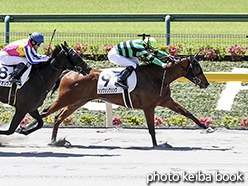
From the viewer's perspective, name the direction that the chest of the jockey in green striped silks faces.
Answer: to the viewer's right

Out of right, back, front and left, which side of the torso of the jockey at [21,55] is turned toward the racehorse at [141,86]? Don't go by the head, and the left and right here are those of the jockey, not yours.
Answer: front

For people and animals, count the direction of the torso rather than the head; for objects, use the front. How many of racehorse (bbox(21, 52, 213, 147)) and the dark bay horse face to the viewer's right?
2

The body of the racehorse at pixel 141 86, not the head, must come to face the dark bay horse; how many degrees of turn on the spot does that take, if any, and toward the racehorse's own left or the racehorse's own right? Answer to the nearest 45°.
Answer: approximately 180°

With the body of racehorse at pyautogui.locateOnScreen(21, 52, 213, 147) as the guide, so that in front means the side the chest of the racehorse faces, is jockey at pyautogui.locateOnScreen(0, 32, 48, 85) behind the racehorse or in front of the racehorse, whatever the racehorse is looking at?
behind

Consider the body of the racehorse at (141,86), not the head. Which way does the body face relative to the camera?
to the viewer's right

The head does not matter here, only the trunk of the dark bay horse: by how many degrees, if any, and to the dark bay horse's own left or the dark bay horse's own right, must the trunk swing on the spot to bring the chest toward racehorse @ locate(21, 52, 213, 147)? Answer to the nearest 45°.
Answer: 0° — it already faces it

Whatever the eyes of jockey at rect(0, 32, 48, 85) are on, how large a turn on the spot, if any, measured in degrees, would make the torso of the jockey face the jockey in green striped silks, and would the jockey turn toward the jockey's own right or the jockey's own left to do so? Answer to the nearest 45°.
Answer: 0° — they already face them

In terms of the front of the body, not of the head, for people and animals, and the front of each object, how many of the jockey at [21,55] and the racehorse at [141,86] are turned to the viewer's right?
2

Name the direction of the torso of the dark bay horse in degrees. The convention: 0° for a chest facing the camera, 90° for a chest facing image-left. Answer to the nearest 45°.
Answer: approximately 270°

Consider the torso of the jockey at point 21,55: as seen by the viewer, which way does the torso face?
to the viewer's right
